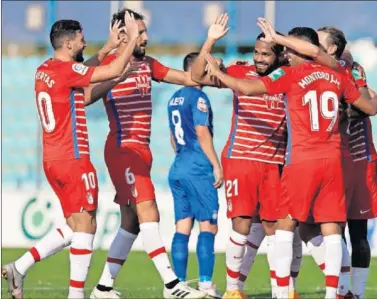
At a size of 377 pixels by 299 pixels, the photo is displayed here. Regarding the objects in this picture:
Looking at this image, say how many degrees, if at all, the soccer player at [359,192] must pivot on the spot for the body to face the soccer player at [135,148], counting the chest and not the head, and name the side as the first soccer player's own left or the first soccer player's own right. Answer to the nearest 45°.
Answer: approximately 45° to the first soccer player's own right

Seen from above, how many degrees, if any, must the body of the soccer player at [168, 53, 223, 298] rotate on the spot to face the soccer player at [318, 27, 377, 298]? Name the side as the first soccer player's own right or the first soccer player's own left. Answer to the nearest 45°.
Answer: approximately 90° to the first soccer player's own right

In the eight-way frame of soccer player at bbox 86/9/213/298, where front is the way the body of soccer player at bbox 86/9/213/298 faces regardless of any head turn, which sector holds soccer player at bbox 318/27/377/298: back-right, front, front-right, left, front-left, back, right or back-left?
front-left

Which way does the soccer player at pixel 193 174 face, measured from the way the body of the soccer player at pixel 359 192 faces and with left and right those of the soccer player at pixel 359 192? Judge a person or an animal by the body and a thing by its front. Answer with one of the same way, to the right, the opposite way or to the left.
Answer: the opposite way

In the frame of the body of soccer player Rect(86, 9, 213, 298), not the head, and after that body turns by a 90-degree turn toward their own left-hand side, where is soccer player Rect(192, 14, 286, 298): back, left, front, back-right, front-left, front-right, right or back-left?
front-right

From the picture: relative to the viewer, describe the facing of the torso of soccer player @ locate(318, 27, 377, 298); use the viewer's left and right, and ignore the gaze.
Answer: facing the viewer and to the left of the viewer

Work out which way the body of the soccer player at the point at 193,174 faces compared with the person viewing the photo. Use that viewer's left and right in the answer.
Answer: facing away from the viewer and to the right of the viewer

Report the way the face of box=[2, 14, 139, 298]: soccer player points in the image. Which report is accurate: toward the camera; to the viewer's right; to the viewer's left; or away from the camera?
to the viewer's right

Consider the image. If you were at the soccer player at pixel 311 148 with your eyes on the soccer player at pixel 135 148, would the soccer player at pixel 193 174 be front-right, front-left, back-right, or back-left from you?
front-right

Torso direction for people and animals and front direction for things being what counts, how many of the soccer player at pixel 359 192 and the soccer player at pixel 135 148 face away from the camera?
0

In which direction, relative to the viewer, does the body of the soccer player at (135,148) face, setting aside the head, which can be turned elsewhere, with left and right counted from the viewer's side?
facing the viewer and to the right of the viewer

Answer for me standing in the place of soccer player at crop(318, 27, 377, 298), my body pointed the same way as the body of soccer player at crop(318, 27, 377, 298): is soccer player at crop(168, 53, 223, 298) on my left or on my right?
on my right
